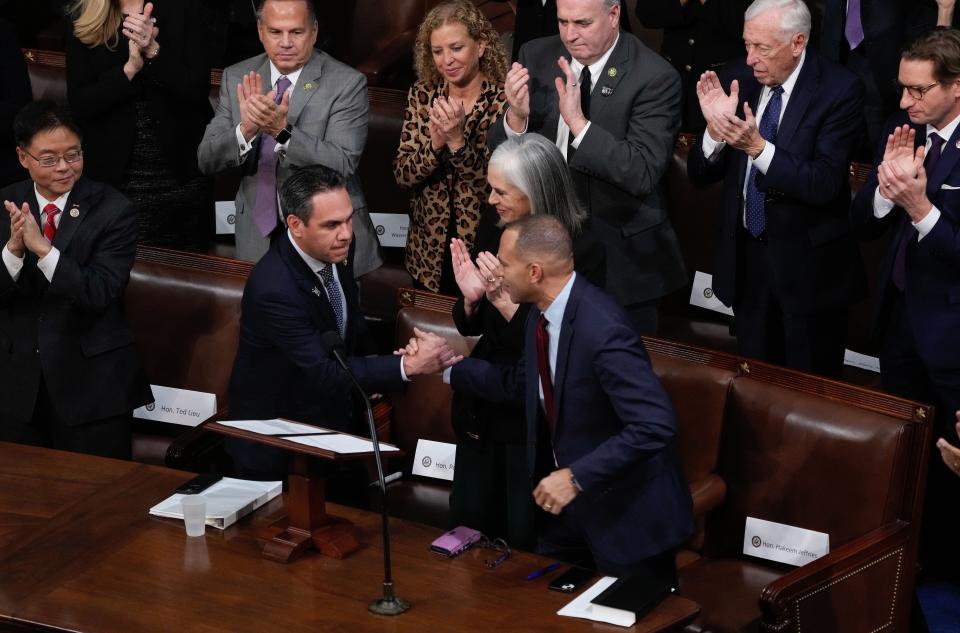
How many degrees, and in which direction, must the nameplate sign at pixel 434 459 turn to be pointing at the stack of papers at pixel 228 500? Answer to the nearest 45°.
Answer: approximately 45° to its right

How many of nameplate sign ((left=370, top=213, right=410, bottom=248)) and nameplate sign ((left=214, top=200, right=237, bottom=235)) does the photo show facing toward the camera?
2

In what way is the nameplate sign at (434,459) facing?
toward the camera

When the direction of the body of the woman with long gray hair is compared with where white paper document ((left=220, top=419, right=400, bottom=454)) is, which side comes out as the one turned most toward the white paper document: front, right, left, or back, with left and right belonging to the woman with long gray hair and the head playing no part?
front

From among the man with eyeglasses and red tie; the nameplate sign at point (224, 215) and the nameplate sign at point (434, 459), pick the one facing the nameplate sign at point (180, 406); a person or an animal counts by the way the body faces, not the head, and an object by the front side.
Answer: the nameplate sign at point (224, 215)

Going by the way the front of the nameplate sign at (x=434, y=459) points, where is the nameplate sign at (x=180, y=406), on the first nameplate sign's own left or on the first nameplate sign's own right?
on the first nameplate sign's own right

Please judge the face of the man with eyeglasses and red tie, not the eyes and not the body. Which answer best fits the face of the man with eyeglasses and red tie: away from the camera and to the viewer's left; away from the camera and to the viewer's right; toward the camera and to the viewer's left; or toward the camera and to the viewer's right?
toward the camera and to the viewer's right

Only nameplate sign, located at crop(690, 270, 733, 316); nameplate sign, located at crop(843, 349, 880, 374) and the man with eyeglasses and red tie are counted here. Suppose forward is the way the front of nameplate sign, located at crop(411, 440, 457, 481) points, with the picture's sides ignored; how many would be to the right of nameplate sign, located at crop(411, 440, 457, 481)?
1

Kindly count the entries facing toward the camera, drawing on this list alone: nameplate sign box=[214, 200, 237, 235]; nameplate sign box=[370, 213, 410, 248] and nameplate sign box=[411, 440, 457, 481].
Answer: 3

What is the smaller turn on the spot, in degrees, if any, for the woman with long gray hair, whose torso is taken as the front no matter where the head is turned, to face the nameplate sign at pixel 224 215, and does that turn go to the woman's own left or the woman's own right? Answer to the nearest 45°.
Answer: approximately 90° to the woman's own right

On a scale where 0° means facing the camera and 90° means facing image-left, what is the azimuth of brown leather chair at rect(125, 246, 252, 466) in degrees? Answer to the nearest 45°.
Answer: approximately 45°

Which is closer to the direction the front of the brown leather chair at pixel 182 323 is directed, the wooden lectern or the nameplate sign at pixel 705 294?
the wooden lectern

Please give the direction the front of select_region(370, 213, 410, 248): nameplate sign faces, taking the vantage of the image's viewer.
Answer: facing the viewer

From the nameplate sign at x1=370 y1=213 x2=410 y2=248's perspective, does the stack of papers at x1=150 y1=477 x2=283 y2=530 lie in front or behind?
in front

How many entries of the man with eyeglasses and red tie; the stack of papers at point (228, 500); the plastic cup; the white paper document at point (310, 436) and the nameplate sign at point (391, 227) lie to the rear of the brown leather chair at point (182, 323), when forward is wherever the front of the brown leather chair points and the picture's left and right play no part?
1
